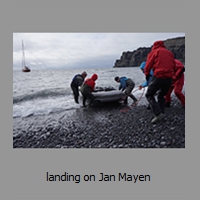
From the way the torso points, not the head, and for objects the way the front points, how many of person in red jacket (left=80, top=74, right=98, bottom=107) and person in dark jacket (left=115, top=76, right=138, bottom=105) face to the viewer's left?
1

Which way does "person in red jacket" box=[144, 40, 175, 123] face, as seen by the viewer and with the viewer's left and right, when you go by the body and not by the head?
facing away from the viewer and to the left of the viewer

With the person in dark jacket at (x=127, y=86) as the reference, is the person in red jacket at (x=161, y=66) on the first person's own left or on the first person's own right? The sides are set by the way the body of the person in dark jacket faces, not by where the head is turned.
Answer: on the first person's own left

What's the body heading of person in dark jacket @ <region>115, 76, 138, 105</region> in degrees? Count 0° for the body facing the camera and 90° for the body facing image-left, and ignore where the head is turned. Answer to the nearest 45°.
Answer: approximately 90°

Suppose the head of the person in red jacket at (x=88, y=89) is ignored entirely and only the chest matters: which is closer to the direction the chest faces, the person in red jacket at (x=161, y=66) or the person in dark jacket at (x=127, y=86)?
the person in dark jacket

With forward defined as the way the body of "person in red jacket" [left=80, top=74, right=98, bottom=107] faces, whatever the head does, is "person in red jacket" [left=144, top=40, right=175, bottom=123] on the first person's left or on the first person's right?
on the first person's right

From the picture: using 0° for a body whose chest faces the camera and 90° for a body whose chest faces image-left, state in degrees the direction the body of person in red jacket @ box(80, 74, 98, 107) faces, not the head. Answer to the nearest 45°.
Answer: approximately 225°
